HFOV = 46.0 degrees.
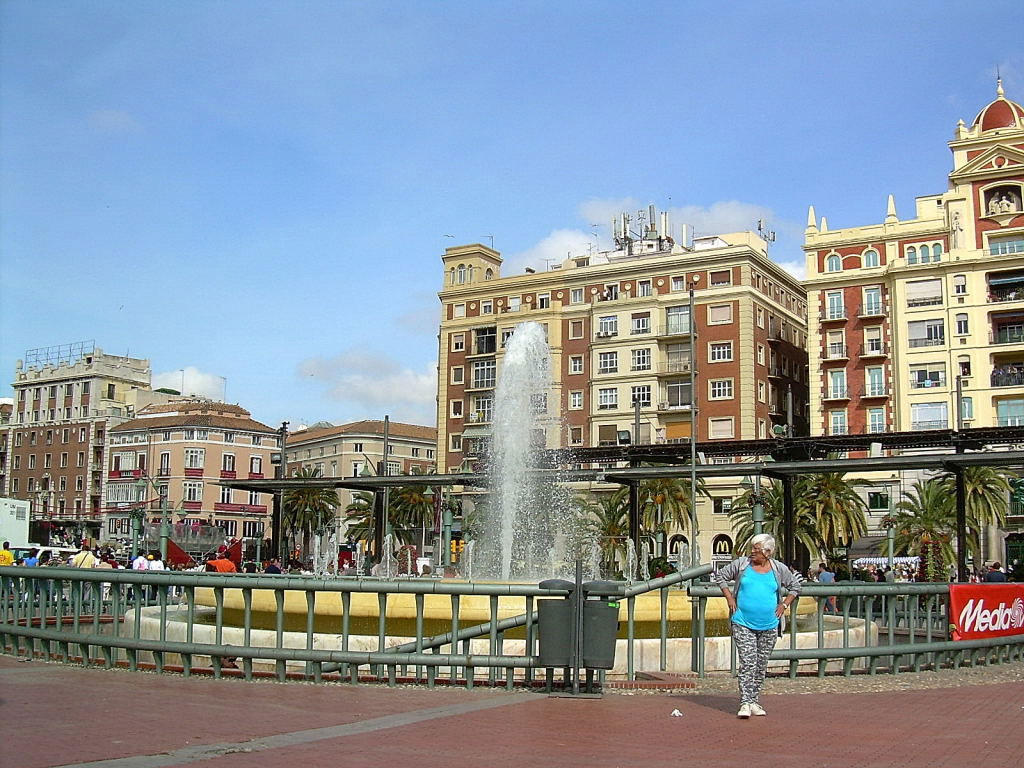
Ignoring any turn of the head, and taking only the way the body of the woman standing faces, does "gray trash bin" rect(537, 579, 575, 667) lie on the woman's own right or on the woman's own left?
on the woman's own right

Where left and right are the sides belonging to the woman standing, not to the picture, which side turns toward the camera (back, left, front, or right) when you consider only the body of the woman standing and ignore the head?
front

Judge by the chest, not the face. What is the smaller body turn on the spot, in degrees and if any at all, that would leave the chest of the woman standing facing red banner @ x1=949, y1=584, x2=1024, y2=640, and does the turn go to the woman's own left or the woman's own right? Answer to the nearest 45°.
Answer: approximately 135° to the woman's own left

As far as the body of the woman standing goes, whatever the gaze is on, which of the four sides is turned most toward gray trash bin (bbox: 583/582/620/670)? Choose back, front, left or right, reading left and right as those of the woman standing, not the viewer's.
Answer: right

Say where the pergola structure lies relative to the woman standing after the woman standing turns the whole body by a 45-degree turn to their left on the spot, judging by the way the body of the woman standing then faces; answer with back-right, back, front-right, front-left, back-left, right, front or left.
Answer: back-left

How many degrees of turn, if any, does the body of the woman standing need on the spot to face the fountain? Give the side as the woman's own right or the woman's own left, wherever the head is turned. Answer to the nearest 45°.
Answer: approximately 180°

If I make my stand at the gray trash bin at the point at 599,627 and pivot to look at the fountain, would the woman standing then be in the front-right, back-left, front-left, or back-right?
back-right
